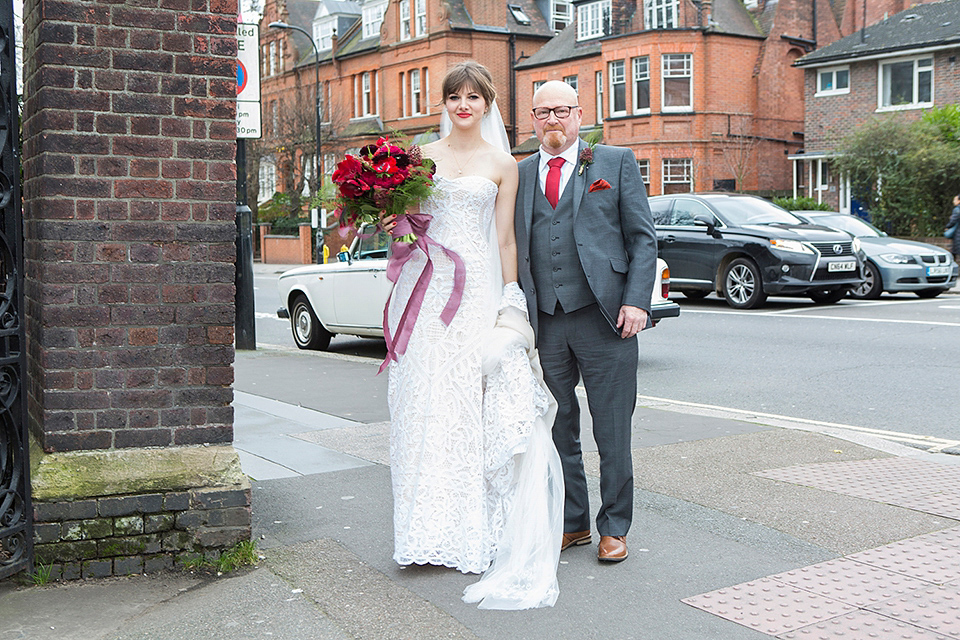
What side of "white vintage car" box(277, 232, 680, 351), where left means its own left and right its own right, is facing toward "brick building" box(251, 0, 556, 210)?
right

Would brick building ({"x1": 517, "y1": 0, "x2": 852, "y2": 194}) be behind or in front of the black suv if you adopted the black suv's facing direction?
behind

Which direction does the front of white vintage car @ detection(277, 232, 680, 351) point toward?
to the viewer's left

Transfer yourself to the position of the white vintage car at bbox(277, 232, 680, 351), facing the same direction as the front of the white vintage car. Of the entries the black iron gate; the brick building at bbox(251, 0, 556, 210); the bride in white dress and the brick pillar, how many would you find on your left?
3

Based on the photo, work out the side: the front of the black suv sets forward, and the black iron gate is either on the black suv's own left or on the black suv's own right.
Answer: on the black suv's own right

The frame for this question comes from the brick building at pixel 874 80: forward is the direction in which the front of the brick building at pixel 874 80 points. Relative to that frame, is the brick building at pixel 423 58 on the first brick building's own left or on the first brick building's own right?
on the first brick building's own right

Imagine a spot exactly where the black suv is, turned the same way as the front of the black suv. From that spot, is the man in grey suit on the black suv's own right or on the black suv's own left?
on the black suv's own right

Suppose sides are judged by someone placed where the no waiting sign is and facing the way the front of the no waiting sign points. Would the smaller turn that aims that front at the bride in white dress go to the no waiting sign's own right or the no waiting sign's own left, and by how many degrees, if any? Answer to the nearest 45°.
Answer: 0° — it already faces them

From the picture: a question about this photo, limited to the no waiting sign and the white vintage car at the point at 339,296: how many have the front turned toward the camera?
1

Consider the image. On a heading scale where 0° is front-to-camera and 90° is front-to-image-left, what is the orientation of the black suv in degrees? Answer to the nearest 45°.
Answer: approximately 315°

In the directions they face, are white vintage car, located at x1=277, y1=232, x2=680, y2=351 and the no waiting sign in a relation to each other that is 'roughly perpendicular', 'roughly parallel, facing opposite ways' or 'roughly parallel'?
roughly perpendicular
